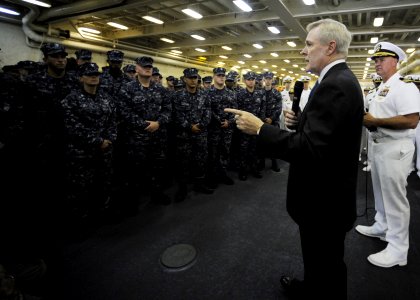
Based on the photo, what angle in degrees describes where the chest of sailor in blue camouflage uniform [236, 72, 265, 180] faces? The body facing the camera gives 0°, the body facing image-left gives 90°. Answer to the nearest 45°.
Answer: approximately 315°

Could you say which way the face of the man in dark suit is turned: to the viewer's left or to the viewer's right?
to the viewer's left

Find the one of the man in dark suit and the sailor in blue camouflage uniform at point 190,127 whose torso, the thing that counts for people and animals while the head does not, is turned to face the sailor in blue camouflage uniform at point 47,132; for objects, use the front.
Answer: the man in dark suit

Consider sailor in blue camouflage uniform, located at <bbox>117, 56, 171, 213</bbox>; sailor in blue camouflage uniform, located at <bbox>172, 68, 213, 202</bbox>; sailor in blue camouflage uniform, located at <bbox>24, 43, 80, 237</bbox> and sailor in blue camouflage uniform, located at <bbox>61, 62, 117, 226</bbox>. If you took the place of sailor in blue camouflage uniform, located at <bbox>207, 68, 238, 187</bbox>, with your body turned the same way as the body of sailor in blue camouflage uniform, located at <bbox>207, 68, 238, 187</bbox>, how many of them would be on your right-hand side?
4

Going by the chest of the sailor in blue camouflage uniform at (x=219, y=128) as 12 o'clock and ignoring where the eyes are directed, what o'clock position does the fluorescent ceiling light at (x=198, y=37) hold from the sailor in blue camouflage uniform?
The fluorescent ceiling light is roughly at 7 o'clock from the sailor in blue camouflage uniform.

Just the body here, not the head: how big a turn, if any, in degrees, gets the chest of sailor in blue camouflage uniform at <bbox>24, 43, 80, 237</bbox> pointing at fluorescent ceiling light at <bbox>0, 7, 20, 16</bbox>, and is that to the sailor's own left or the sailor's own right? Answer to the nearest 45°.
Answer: approximately 135° to the sailor's own left

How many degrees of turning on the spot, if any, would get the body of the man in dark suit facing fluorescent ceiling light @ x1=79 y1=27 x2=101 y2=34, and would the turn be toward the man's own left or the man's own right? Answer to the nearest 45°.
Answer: approximately 45° to the man's own right

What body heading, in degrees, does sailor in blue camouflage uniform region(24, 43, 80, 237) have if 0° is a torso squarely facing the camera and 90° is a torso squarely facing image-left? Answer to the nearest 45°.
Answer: approximately 315°

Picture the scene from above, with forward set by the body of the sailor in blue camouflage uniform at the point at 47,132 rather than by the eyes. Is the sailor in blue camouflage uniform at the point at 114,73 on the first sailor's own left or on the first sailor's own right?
on the first sailor's own left

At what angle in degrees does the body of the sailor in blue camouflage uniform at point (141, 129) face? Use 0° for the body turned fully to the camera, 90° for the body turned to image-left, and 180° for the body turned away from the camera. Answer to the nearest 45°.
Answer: approximately 315°

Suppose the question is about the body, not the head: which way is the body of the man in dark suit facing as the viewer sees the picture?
to the viewer's left
